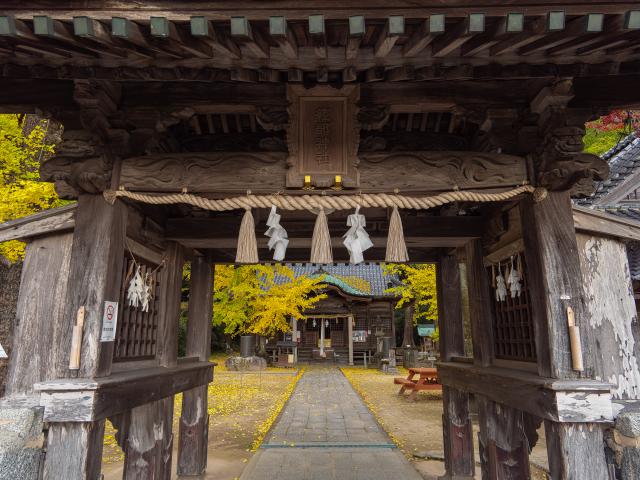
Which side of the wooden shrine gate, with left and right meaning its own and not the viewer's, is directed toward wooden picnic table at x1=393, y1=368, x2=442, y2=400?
back

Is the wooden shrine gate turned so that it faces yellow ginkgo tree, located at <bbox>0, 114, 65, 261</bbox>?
no

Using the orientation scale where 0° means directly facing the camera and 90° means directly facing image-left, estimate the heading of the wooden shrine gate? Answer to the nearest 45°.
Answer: approximately 0°

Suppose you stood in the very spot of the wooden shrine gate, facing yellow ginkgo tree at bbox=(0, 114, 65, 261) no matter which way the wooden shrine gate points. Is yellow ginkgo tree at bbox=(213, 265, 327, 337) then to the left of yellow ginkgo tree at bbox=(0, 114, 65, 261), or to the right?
right

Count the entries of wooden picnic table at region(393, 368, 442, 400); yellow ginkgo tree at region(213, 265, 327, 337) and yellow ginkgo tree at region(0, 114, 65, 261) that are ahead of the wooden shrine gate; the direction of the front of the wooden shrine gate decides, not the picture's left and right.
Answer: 0

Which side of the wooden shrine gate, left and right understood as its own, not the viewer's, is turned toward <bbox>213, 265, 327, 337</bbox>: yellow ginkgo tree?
back

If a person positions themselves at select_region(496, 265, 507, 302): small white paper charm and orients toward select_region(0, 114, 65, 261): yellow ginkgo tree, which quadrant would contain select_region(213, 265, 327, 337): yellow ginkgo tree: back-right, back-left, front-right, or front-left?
front-right

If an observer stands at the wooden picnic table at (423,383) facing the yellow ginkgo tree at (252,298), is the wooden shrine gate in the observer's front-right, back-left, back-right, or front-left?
back-left
